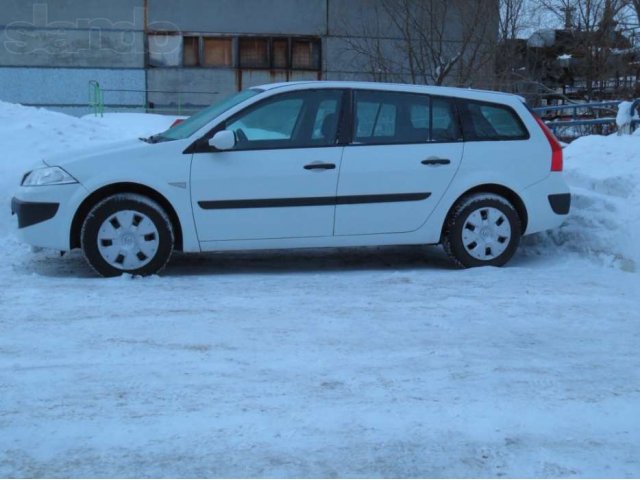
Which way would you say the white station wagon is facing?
to the viewer's left

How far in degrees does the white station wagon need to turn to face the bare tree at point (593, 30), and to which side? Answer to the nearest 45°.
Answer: approximately 135° to its right

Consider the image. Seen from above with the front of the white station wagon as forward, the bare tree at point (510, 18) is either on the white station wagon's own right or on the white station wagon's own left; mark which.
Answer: on the white station wagon's own right

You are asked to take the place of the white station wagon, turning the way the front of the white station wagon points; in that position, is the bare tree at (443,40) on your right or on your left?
on your right
